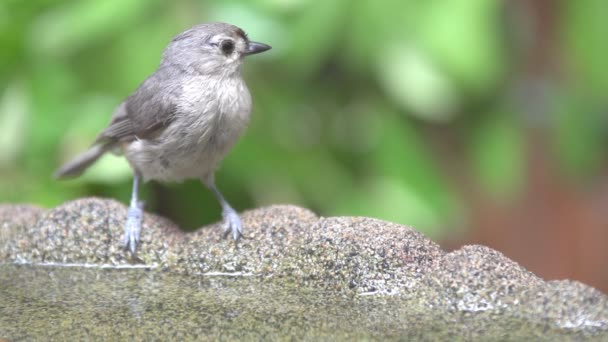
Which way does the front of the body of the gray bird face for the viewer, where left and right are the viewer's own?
facing the viewer and to the right of the viewer
